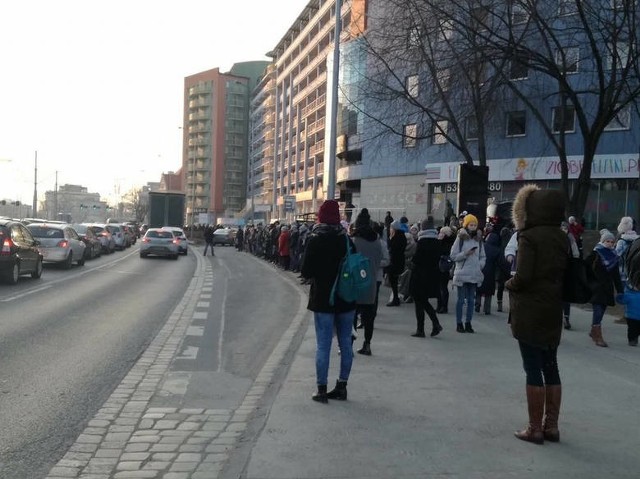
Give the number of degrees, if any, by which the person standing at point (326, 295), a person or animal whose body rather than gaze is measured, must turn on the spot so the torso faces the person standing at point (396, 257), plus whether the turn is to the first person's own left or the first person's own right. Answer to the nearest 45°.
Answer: approximately 45° to the first person's own right

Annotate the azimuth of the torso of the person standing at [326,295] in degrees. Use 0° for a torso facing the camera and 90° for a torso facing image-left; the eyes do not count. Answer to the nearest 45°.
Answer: approximately 135°

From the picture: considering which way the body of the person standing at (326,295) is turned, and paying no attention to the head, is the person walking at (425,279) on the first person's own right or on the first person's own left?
on the first person's own right

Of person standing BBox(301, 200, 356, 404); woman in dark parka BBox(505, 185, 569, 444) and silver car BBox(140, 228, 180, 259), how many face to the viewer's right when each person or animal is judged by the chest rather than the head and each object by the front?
0

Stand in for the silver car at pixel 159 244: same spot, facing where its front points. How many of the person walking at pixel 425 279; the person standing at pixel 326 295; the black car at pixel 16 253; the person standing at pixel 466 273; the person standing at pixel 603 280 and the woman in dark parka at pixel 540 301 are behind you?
6

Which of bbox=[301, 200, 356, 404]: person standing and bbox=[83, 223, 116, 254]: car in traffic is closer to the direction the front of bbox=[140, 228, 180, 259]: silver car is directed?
the car in traffic

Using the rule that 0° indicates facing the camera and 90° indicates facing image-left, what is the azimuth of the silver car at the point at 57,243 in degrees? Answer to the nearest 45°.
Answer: approximately 225°

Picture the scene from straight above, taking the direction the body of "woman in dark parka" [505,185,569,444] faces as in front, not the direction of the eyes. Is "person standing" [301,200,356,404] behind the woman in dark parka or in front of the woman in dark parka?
in front

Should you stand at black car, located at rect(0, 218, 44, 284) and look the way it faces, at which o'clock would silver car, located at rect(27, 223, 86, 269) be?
The silver car is roughly at 11 o'clock from the black car.

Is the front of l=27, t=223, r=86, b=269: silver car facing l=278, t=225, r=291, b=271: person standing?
no

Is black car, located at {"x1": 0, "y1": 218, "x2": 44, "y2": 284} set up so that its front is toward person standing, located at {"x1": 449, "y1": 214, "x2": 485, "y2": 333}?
no

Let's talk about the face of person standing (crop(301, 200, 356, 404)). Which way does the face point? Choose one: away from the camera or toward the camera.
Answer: away from the camera

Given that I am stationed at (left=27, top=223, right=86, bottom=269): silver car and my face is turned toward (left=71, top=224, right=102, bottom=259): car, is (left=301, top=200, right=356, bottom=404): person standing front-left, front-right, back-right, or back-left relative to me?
back-right

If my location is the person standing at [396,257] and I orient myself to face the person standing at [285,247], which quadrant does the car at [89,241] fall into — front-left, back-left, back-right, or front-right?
front-left

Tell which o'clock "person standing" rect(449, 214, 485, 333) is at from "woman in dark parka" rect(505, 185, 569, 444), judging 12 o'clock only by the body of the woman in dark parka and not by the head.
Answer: The person standing is roughly at 1 o'clock from the woman in dark parka.

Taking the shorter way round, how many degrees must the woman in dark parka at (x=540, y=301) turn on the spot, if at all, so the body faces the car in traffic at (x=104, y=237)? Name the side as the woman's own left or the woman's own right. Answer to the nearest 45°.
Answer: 0° — they already face it

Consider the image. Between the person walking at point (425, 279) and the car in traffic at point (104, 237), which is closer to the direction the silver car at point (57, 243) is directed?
the car in traffic

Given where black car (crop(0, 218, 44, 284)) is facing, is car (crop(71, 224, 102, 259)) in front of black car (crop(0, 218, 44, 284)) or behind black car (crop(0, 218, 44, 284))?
in front

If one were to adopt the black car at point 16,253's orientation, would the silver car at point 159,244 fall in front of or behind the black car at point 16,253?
in front

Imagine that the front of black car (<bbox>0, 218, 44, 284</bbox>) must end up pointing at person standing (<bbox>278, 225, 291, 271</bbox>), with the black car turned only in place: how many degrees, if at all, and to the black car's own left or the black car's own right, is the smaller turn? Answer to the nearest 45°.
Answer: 0° — it already faces them

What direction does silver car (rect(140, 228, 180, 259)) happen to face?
away from the camera
